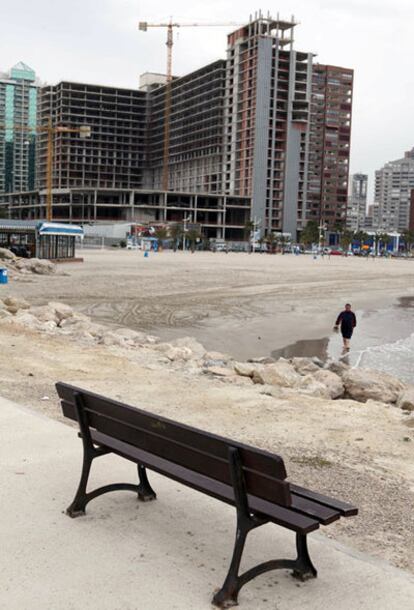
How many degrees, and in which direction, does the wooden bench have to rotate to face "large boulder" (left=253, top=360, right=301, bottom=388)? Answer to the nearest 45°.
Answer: approximately 45° to its left

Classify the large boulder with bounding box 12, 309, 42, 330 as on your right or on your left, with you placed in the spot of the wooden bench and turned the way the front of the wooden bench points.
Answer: on your left

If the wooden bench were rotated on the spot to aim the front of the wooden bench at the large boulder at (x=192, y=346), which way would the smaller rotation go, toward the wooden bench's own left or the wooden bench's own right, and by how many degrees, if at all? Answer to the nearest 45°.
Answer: approximately 45° to the wooden bench's own left

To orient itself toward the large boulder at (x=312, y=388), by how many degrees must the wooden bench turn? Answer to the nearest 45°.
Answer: approximately 45° to its left

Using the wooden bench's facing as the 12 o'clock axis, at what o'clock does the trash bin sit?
The trash bin is roughly at 10 o'clock from the wooden bench.

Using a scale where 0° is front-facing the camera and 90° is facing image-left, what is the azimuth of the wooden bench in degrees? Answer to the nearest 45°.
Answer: approximately 225°

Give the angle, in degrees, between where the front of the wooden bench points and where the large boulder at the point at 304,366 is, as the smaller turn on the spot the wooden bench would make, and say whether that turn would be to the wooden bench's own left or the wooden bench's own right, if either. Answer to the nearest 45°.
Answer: approximately 45° to the wooden bench's own left

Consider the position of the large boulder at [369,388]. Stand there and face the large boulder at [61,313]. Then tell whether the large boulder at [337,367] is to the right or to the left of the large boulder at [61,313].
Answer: right
